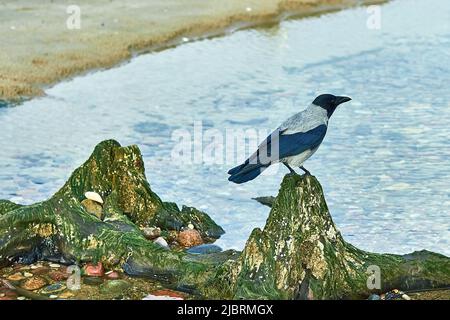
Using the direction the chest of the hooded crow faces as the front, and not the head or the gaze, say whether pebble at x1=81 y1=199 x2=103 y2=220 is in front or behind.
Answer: behind

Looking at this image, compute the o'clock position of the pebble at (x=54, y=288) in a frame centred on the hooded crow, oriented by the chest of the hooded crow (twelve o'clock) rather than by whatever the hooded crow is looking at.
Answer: The pebble is roughly at 6 o'clock from the hooded crow.

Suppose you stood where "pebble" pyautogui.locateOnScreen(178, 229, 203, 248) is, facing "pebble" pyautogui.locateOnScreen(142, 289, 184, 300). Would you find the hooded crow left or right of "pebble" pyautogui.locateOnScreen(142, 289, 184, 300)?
left

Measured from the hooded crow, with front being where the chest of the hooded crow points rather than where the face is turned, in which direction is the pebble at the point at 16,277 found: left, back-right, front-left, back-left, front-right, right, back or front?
back

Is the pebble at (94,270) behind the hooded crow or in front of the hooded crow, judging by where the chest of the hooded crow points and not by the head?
behind

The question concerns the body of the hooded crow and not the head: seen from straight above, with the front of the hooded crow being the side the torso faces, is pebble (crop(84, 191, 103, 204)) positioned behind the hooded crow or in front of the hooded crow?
behind

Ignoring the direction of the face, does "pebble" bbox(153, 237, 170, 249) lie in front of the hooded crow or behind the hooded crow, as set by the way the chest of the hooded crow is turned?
behind

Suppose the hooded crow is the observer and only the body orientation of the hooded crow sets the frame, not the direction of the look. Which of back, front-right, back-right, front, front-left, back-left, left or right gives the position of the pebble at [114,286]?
back

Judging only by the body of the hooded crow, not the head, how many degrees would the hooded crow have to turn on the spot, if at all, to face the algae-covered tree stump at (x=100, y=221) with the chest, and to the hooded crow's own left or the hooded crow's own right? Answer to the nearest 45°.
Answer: approximately 180°

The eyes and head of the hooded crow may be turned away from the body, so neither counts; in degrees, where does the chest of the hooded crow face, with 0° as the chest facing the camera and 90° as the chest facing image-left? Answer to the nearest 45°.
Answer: approximately 270°

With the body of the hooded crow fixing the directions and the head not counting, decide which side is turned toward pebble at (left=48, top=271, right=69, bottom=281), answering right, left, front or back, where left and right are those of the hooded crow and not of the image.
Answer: back
